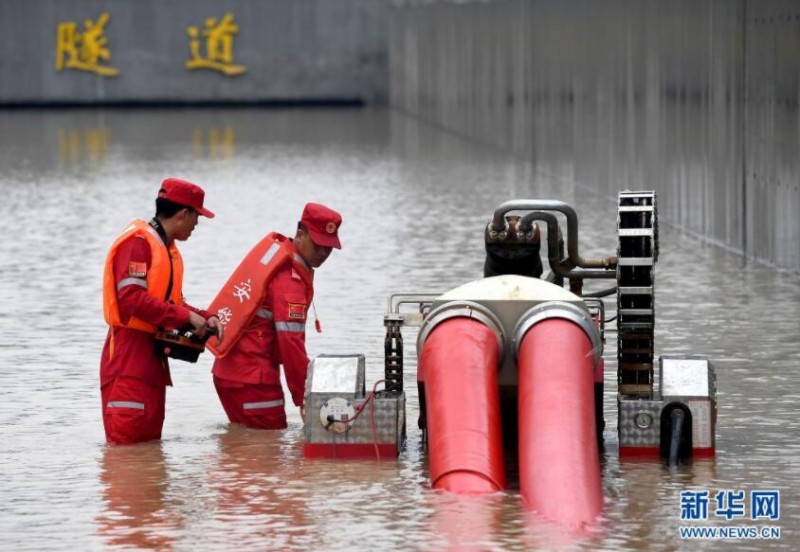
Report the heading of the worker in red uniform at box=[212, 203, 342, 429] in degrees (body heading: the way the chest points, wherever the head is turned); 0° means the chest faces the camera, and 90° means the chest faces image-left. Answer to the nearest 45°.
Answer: approximately 270°

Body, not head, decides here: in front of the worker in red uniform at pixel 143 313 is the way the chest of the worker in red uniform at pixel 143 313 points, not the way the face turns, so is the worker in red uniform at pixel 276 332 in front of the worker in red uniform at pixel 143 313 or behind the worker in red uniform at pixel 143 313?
in front

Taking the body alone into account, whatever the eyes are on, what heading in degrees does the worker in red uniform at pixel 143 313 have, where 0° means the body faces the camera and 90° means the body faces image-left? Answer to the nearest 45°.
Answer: approximately 270°

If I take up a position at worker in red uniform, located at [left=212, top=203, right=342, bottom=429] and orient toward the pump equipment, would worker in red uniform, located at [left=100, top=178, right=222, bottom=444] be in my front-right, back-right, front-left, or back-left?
back-right

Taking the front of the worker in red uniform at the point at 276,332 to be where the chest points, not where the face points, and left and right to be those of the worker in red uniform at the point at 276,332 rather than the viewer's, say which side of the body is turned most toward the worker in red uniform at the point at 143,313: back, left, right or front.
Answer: back

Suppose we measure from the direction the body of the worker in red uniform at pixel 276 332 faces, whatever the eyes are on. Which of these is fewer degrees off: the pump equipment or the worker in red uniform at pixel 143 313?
the pump equipment

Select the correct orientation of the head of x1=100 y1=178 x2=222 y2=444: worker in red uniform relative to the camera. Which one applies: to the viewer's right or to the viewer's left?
to the viewer's right

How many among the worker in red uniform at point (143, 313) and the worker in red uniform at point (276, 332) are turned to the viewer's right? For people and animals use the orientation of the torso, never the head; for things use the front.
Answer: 2

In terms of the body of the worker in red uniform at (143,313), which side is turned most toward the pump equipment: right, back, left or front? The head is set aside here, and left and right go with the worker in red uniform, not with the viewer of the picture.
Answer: front
